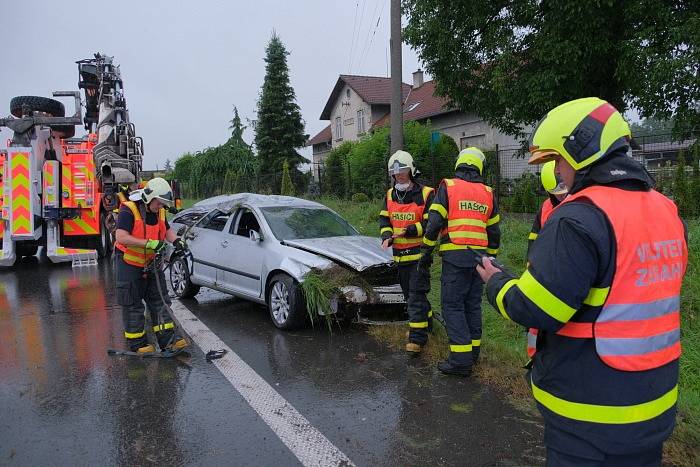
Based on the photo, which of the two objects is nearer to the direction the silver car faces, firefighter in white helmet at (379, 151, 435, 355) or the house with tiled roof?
the firefighter in white helmet

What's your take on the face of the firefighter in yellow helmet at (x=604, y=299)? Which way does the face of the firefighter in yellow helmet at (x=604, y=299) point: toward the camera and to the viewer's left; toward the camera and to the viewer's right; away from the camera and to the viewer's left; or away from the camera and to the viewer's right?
away from the camera and to the viewer's left

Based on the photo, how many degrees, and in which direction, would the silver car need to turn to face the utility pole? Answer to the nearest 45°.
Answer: approximately 90° to its left

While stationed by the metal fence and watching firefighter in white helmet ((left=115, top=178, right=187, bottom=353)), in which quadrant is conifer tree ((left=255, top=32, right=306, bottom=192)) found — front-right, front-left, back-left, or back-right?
back-right

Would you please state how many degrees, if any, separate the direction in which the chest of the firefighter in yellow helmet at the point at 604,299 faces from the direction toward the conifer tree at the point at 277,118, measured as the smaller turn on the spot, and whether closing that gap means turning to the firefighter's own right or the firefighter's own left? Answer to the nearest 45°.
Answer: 0° — they already face it

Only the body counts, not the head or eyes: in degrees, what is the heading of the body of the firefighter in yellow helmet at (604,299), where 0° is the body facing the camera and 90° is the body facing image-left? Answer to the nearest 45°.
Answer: approximately 135°

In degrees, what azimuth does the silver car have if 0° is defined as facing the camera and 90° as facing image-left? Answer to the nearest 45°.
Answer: approximately 315°

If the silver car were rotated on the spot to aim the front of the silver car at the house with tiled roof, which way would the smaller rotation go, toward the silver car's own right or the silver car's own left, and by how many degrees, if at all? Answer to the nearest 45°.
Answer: approximately 135° to the silver car's own left

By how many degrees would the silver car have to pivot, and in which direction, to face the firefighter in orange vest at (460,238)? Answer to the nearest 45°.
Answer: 0° — it already faces them
